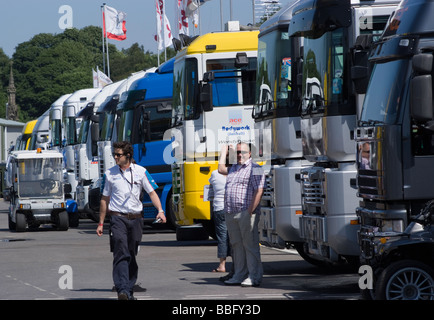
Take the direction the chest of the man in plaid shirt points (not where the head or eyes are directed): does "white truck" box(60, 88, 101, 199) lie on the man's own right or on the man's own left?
on the man's own right

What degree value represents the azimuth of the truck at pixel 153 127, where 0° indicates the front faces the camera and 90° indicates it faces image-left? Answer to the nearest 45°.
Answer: approximately 45°

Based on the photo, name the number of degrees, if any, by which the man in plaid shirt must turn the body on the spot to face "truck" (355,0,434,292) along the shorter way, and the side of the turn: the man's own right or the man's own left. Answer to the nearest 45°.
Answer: approximately 90° to the man's own left

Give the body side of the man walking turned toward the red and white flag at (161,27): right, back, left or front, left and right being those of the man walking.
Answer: back

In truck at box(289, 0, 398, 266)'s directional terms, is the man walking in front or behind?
in front

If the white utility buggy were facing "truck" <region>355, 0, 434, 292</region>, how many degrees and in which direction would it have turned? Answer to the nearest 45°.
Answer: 0° — it already faces it

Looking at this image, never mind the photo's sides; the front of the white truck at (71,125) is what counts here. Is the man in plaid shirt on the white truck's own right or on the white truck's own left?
on the white truck's own left

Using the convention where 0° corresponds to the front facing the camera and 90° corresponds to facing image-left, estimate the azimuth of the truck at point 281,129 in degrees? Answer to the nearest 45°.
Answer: approximately 45°

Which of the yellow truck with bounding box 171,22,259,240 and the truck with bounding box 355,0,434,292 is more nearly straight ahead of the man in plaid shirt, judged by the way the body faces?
the truck

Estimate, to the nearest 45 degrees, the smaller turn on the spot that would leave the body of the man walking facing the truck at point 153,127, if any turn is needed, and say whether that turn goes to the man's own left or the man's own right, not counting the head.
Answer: approximately 180°

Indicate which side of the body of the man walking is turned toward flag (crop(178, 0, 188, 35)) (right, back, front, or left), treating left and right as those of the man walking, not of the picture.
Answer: back
